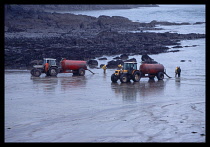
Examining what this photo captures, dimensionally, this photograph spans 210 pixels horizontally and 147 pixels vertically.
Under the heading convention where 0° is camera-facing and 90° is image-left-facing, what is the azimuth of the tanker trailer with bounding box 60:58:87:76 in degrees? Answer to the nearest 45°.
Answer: approximately 90°

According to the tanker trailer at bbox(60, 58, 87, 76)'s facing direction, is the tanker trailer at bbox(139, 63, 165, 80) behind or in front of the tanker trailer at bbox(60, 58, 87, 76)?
behind
